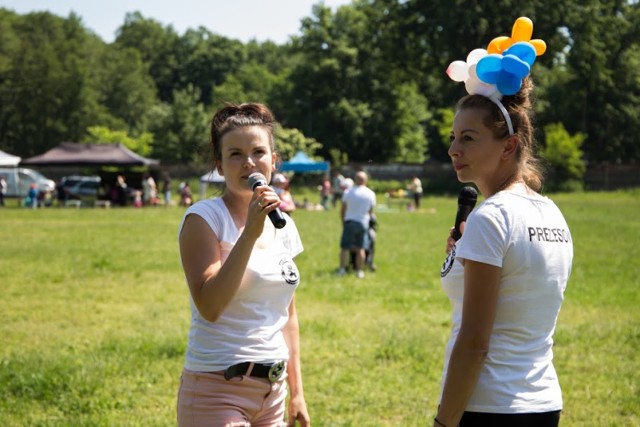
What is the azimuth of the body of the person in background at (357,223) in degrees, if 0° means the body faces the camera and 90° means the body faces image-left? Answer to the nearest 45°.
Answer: approximately 180°

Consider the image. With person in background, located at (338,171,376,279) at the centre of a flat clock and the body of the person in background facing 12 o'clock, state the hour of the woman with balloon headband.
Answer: The woman with balloon headband is roughly at 6 o'clock from the person in background.

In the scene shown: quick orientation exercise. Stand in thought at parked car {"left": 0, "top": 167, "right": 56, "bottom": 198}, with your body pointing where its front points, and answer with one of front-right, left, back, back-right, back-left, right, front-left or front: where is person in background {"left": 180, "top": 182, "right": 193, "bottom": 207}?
front-right

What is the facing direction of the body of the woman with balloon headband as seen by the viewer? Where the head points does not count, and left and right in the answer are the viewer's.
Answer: facing away from the viewer and to the left of the viewer

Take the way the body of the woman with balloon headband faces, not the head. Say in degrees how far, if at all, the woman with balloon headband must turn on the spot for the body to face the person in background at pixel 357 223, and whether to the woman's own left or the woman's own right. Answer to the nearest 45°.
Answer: approximately 45° to the woman's own right

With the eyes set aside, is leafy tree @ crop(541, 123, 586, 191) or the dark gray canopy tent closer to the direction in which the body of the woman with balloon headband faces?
the dark gray canopy tent

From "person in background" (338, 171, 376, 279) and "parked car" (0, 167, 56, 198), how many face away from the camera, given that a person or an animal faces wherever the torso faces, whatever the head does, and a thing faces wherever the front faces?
1

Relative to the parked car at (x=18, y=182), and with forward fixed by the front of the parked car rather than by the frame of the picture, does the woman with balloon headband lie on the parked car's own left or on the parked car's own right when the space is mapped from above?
on the parked car's own right

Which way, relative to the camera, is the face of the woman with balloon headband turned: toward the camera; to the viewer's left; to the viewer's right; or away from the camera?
to the viewer's left

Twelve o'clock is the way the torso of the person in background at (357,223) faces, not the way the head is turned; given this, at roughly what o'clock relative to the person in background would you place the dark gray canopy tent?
The dark gray canopy tent is roughly at 11 o'clock from the person in background.

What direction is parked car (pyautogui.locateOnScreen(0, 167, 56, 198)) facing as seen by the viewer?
to the viewer's right
